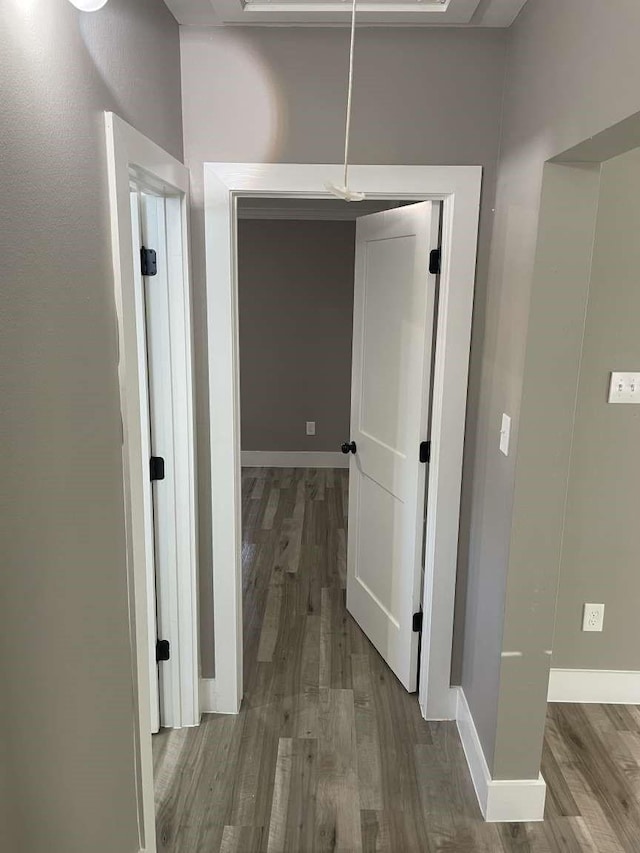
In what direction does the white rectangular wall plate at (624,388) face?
toward the camera

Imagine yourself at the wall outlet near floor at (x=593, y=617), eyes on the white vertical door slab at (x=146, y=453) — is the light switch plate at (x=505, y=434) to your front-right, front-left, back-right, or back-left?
front-left

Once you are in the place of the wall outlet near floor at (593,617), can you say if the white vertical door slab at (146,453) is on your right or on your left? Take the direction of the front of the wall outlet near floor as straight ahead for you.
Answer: on your right

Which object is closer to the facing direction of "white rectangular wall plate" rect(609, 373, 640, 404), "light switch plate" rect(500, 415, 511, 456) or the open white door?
the light switch plate

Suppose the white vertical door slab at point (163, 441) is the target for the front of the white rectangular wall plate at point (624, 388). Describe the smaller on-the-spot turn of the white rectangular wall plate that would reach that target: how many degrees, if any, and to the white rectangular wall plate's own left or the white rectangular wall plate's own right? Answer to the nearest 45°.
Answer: approximately 45° to the white rectangular wall plate's own right

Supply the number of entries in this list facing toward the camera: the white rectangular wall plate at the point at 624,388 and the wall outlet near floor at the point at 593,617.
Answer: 2

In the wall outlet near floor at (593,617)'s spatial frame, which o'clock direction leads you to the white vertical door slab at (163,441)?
The white vertical door slab is roughly at 2 o'clock from the wall outlet near floor.

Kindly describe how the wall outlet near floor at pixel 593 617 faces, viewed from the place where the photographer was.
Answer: facing the viewer

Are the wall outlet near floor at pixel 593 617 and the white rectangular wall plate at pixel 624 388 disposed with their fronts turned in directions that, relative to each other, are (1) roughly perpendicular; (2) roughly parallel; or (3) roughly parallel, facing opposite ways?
roughly parallel

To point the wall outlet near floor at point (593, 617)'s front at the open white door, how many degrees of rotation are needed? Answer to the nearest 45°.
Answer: approximately 90° to its right
